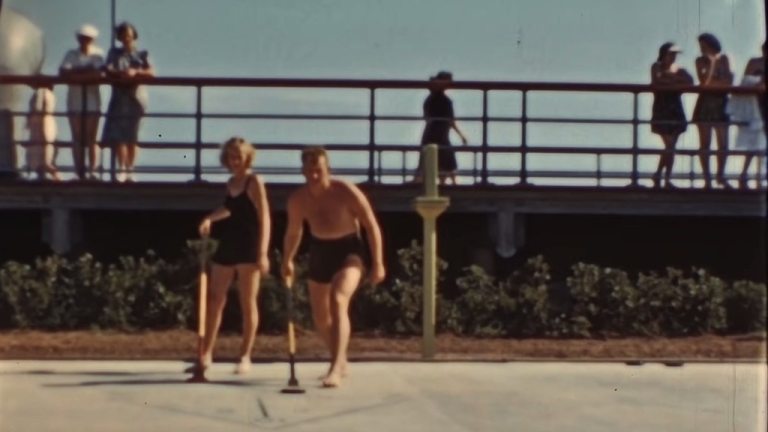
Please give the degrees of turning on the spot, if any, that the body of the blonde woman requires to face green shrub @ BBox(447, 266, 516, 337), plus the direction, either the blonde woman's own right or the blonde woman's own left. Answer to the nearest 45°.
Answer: approximately 135° to the blonde woman's own left

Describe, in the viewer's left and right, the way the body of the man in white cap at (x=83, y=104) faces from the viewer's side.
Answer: facing the viewer

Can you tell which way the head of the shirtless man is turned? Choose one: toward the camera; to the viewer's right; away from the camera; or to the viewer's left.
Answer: toward the camera

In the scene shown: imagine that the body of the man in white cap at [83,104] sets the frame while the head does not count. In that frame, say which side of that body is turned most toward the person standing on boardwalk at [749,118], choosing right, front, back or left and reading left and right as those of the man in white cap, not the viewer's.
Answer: left

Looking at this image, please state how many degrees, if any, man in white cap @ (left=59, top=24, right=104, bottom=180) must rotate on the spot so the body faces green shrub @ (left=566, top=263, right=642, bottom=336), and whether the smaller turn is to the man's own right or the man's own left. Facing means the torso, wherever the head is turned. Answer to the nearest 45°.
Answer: approximately 90° to the man's own left

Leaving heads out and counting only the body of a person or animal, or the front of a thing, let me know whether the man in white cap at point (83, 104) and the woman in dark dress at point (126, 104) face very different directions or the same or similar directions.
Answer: same or similar directions

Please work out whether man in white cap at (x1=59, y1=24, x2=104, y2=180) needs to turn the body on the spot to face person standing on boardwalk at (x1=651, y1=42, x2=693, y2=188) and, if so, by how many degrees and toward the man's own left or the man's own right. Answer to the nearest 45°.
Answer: approximately 90° to the man's own left

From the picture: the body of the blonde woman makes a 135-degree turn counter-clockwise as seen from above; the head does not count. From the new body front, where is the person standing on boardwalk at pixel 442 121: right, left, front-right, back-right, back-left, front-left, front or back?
front

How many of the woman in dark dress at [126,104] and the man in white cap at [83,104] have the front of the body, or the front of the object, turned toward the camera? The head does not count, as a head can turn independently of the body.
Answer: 2

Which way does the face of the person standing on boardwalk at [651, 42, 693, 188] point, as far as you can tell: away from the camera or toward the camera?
toward the camera

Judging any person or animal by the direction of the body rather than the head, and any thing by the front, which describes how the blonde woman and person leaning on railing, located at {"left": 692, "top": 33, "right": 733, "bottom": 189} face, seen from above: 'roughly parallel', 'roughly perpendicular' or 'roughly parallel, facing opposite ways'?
roughly parallel

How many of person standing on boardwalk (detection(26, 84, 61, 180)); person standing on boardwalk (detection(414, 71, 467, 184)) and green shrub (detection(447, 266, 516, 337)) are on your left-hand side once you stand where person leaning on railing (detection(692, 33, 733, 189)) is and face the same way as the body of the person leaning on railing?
0

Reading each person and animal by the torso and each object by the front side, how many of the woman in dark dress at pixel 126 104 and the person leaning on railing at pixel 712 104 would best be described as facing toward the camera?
2

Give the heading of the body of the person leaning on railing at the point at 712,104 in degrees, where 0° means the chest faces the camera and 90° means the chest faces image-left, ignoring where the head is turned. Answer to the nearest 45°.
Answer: approximately 0°
